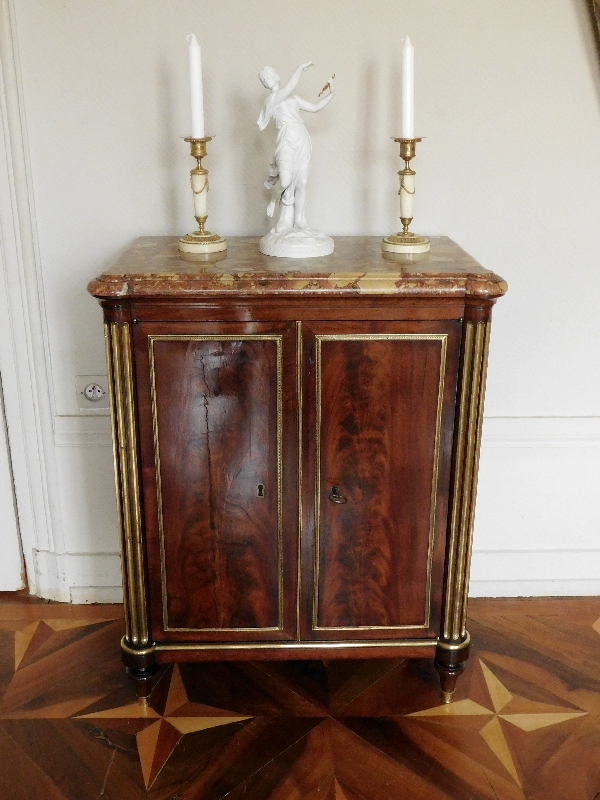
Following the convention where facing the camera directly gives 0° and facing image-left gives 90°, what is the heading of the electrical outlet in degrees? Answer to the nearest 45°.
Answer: approximately 0°

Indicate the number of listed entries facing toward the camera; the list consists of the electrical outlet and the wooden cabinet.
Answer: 2

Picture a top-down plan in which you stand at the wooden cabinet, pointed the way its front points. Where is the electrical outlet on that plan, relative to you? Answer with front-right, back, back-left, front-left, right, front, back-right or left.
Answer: back-right

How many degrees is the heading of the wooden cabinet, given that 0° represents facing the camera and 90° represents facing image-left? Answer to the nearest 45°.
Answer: approximately 0°
